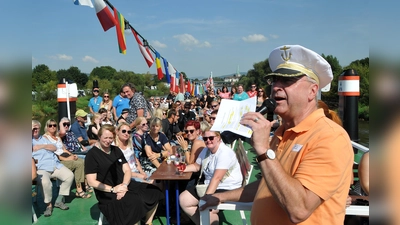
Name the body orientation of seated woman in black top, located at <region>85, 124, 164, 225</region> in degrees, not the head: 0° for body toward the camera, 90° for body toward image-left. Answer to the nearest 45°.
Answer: approximately 315°

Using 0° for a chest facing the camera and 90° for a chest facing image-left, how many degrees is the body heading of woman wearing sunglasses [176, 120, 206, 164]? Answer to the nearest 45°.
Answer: approximately 45°

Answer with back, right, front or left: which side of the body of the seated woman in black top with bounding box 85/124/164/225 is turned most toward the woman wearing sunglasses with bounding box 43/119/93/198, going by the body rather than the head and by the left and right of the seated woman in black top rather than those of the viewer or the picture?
back

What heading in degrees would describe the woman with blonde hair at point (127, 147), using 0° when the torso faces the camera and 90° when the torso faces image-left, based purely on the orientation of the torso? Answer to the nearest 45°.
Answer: approximately 315°

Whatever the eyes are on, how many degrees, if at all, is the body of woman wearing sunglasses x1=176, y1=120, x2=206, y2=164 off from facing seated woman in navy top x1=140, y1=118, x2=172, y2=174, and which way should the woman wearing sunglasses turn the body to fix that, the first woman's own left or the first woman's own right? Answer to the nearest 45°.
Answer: approximately 90° to the first woman's own right

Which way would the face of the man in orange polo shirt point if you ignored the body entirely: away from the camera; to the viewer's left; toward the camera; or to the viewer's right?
to the viewer's left

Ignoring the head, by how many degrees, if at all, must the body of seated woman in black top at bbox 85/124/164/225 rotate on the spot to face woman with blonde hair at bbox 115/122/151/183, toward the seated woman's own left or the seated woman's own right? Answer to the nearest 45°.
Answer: approximately 135° to the seated woman's own left

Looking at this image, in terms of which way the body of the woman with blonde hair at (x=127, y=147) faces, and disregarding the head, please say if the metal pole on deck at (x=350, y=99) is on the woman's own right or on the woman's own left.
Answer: on the woman's own left

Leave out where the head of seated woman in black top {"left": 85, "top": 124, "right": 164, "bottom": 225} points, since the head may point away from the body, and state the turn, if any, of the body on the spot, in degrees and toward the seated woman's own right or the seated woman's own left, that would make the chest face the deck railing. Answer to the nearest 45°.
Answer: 0° — they already face it

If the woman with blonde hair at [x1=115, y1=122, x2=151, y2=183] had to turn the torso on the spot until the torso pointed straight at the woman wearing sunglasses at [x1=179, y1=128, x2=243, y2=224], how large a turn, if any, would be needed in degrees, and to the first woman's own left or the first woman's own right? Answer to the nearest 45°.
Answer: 0° — they already face them
